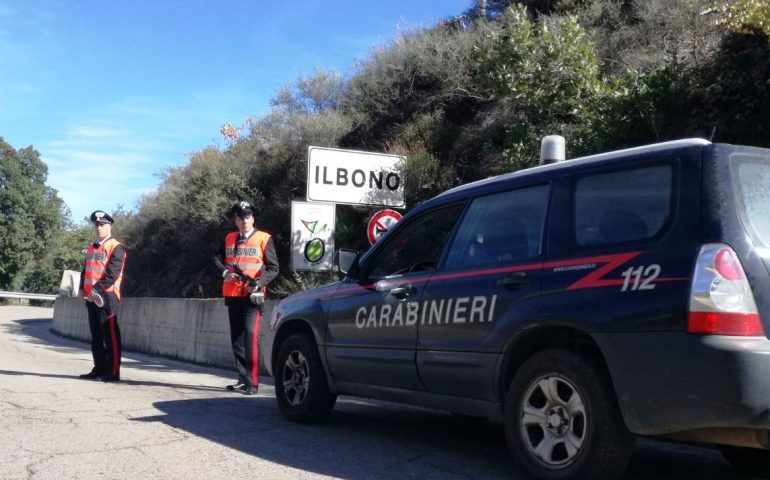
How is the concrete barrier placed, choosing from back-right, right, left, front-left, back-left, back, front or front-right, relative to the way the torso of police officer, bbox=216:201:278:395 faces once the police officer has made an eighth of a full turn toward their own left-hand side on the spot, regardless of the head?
back

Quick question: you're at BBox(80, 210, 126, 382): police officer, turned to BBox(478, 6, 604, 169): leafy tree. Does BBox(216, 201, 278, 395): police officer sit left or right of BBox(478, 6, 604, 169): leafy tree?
right

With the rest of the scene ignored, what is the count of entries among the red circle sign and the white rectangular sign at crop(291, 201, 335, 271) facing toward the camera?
2

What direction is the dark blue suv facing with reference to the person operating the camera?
facing away from the viewer and to the left of the viewer

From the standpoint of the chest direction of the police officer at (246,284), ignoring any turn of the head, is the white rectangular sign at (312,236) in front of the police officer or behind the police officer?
behind

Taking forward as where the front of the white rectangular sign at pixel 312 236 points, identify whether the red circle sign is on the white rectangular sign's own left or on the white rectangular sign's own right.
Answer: on the white rectangular sign's own left

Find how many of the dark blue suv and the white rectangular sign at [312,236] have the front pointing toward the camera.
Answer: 1

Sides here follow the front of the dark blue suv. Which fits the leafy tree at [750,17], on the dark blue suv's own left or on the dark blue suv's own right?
on the dark blue suv's own right
